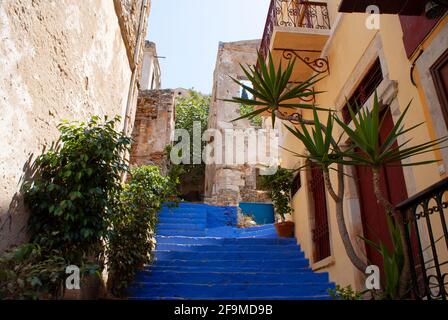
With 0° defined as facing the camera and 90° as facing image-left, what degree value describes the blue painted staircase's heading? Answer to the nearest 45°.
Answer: approximately 0°

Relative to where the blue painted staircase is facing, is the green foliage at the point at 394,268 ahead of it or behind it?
ahead

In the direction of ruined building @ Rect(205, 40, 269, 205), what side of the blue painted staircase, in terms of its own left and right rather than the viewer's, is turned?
back

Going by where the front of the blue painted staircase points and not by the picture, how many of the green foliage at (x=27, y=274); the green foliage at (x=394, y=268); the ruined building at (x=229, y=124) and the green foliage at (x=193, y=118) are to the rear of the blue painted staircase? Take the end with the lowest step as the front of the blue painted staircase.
2

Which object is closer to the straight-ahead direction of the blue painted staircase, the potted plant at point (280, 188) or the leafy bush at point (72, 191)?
the leafy bush

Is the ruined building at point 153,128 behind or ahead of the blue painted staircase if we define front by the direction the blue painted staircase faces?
behind

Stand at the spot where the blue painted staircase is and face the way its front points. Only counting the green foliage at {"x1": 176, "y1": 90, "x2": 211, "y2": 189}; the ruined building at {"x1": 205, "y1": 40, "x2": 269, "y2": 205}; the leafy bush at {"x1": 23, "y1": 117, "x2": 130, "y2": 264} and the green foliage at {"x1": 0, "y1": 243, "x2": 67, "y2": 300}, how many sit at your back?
2

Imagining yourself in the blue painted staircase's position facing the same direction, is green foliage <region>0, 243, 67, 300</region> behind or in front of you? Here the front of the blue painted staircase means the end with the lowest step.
in front

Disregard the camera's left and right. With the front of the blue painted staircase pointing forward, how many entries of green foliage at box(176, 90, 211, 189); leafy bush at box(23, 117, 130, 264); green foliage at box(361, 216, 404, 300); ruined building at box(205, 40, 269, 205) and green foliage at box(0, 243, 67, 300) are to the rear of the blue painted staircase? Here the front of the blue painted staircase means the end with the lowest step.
2

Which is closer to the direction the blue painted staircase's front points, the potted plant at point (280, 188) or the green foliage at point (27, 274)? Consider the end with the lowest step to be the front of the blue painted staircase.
the green foliage
